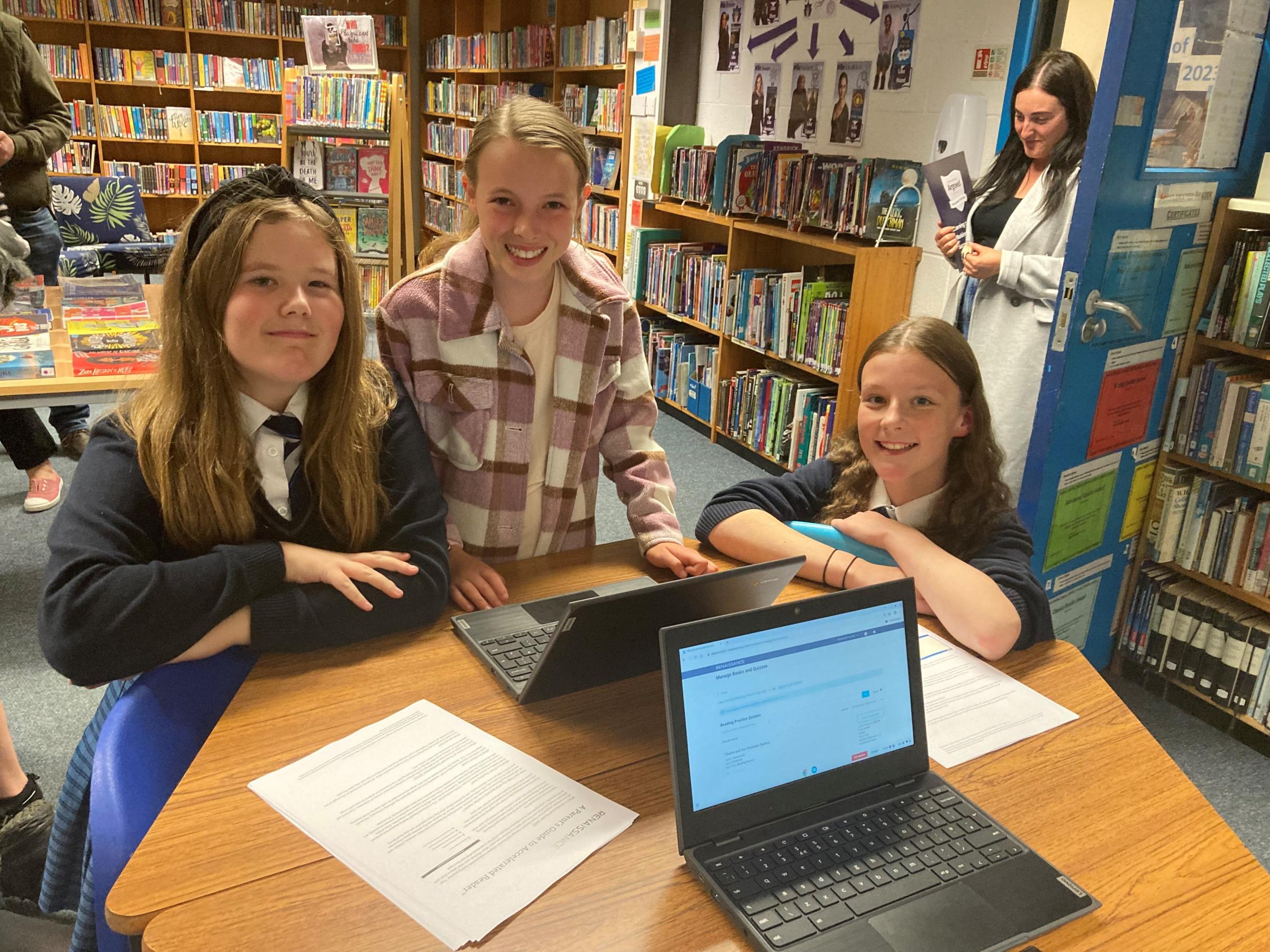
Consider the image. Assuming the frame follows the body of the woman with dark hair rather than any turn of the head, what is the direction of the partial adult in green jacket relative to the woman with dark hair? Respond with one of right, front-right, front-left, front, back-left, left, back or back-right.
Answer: front-right

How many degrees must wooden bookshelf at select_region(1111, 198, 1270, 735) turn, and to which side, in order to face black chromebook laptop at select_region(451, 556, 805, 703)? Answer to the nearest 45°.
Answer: approximately 45° to its left

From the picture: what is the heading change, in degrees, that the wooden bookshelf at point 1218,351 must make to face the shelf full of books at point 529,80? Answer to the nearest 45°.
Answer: approximately 90° to its right

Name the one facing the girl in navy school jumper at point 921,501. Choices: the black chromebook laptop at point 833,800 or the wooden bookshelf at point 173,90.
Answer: the wooden bookshelf

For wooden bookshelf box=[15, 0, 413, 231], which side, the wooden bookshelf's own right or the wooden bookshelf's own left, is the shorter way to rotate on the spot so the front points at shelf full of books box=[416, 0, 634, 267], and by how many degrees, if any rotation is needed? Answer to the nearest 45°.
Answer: approximately 45° to the wooden bookshelf's own left

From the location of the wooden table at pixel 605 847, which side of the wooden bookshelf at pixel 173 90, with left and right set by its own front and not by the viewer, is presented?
front

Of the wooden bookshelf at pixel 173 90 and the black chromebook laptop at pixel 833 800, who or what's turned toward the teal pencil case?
the wooden bookshelf

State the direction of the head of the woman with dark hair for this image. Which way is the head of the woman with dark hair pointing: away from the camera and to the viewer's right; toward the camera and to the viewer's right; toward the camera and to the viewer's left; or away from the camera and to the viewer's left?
toward the camera and to the viewer's left

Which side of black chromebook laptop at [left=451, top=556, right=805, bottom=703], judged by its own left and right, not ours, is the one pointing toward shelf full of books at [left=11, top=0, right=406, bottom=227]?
front

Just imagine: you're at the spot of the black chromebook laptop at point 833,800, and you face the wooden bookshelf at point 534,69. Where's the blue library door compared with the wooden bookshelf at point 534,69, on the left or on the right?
right

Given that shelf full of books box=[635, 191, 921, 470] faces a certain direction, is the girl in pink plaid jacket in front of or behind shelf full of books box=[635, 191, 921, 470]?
in front

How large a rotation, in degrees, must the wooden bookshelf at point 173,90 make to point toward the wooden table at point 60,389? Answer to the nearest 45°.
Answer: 0° — it already faces it

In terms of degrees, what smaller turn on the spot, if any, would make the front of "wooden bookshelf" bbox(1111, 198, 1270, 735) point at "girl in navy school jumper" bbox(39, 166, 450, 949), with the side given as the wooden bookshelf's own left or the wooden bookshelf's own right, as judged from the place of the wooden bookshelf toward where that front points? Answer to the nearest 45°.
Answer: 0° — it already faces them
